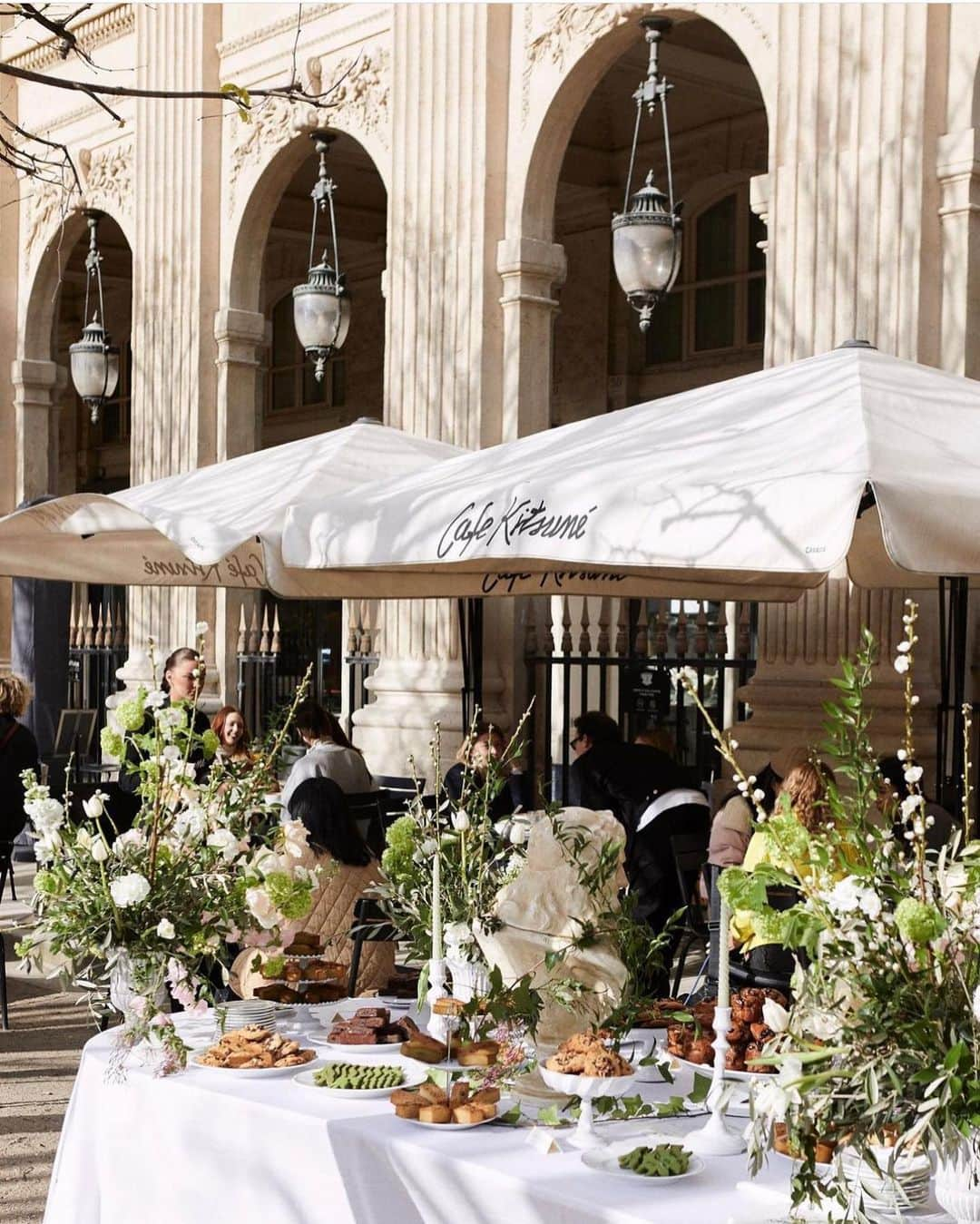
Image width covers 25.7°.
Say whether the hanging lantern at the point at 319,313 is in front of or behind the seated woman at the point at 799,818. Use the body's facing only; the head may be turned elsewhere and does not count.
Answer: in front

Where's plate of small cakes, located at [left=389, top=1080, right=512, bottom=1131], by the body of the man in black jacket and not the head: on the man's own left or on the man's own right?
on the man's own left

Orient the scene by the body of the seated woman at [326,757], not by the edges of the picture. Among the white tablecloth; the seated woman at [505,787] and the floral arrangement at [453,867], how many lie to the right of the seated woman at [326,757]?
1

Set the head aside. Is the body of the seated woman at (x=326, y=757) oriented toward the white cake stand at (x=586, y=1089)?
no

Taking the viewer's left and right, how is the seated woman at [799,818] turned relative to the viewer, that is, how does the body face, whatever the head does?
facing away from the viewer and to the left of the viewer

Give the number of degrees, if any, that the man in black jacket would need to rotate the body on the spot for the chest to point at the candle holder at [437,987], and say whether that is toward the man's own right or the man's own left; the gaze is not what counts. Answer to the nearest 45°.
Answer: approximately 90° to the man's own left

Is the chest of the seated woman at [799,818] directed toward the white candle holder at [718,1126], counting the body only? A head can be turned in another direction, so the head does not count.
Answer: no

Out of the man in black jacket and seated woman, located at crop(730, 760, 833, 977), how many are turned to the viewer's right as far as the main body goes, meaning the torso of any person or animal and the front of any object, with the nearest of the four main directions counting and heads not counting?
0

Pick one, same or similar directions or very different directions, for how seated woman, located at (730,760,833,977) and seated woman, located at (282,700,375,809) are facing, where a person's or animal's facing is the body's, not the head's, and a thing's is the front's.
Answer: same or similar directions

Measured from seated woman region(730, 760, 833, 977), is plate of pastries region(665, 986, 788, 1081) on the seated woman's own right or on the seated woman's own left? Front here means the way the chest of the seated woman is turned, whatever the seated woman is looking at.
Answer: on the seated woman's own left

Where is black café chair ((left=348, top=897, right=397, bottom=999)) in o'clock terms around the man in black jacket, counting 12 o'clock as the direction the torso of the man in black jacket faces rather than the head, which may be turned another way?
The black café chair is roughly at 10 o'clock from the man in black jacket.

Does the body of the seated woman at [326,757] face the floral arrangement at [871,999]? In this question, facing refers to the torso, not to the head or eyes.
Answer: no

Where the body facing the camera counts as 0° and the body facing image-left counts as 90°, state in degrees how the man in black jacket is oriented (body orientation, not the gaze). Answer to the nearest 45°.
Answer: approximately 90°

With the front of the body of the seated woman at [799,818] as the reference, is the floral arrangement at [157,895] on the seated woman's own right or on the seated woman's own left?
on the seated woman's own left

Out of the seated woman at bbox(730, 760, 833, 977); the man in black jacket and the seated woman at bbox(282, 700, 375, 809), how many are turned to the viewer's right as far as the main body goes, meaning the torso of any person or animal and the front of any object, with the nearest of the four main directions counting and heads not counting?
0

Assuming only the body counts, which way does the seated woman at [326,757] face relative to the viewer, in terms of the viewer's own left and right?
facing away from the viewer and to the left of the viewer

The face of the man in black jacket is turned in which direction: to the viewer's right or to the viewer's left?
to the viewer's left

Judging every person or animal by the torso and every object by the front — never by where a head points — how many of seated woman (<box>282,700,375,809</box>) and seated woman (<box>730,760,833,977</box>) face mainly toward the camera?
0
